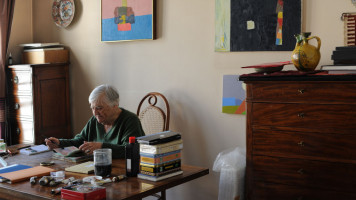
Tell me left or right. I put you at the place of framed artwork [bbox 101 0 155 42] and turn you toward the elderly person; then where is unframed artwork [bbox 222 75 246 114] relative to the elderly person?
left

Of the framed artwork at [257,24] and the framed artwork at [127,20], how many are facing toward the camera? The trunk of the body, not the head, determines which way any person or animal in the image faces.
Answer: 2

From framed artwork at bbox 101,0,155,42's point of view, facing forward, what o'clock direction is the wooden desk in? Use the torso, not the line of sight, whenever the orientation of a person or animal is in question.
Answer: The wooden desk is roughly at 12 o'clock from the framed artwork.

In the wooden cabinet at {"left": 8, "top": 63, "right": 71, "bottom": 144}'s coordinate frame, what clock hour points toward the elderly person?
The elderly person is roughly at 10 o'clock from the wooden cabinet.

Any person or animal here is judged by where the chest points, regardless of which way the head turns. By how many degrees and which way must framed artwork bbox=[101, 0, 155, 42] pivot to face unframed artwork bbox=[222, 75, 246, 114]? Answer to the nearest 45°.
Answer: approximately 45° to its left

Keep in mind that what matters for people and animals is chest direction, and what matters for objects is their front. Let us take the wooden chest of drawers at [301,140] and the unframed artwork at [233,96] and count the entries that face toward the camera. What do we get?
2

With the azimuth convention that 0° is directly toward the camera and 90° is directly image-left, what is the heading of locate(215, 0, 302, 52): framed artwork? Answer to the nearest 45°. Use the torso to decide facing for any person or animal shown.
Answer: approximately 0°
